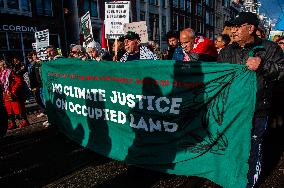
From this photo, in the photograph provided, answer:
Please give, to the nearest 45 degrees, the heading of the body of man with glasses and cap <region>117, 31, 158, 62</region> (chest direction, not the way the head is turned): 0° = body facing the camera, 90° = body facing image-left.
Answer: approximately 45°

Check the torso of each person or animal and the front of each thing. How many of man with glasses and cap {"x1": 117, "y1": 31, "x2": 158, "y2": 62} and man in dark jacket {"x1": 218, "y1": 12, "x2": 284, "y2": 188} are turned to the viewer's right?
0

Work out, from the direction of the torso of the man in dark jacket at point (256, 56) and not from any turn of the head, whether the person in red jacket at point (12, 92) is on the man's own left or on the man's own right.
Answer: on the man's own right

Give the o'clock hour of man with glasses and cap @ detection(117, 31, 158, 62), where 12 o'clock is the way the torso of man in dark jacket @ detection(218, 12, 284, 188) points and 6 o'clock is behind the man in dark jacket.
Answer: The man with glasses and cap is roughly at 3 o'clock from the man in dark jacket.

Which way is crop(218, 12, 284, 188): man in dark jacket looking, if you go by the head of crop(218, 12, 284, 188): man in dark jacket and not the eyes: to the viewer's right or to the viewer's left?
to the viewer's left

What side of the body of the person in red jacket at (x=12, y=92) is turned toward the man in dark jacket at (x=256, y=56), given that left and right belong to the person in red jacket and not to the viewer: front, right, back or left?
left

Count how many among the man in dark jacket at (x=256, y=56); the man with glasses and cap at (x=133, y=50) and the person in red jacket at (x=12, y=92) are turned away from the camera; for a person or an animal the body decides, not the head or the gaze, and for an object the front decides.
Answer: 0

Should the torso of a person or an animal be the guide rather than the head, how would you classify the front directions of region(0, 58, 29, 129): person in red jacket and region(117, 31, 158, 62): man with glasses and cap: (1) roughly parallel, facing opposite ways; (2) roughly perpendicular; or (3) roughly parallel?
roughly parallel

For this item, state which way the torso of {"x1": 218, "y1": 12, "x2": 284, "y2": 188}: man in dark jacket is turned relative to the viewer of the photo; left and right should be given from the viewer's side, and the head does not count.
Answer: facing the viewer and to the left of the viewer

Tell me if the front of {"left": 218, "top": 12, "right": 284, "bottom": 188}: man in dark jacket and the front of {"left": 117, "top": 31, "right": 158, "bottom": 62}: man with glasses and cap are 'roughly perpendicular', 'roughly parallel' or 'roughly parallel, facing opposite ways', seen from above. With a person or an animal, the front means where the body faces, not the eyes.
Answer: roughly parallel

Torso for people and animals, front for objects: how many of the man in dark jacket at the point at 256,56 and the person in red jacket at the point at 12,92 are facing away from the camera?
0

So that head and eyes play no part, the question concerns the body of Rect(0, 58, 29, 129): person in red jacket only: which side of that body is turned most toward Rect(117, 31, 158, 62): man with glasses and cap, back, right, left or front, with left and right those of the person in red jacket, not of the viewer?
left

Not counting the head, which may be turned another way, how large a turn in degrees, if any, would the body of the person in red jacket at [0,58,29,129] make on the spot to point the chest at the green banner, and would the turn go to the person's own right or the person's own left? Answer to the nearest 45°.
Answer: approximately 45° to the person's own left
